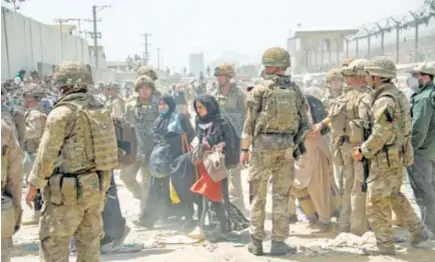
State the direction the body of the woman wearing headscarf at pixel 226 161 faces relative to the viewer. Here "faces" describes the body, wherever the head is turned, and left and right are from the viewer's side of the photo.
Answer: facing the viewer and to the left of the viewer

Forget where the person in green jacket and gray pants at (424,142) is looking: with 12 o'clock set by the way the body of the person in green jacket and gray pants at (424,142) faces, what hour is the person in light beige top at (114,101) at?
the person in light beige top at (114,101) is roughly at 1 o'clock from the person in green jacket and gray pants at (424,142).

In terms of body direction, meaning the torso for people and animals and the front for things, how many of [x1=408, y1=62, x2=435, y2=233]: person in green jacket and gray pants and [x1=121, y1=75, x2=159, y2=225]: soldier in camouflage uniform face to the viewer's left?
1

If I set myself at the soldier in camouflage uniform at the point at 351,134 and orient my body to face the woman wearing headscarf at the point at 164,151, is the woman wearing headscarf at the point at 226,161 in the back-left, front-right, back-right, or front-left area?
front-left

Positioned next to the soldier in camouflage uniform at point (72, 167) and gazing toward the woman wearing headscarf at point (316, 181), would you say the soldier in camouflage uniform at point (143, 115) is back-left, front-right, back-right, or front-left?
front-left

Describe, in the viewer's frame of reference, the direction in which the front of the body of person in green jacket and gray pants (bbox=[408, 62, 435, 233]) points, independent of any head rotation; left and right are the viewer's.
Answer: facing to the left of the viewer

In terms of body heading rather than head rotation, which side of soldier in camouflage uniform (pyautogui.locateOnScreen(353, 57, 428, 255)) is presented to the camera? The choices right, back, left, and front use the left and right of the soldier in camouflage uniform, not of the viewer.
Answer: left

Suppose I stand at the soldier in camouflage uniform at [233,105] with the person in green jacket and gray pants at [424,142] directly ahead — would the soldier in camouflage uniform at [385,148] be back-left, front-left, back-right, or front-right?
front-right

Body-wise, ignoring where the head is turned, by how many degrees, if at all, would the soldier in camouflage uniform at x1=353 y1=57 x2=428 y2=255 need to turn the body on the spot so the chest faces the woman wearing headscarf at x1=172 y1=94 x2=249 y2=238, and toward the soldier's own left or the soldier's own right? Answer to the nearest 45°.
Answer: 0° — they already face them

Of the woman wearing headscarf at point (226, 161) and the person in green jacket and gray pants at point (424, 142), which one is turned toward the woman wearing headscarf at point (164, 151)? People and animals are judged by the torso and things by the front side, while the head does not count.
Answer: the person in green jacket and gray pants

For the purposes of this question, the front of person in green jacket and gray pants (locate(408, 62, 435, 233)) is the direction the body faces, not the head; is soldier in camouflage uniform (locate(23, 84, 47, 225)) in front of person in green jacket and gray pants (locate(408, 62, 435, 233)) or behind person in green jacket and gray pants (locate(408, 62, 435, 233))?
in front

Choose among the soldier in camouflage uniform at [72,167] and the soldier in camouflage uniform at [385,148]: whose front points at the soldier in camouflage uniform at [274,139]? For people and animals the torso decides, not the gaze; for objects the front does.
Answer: the soldier in camouflage uniform at [385,148]

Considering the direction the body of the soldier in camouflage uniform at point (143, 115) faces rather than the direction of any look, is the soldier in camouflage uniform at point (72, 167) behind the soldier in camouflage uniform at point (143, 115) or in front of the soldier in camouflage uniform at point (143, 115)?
in front

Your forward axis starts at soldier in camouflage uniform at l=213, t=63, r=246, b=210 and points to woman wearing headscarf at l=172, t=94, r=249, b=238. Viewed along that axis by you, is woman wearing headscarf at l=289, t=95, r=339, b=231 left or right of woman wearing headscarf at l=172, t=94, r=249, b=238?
left

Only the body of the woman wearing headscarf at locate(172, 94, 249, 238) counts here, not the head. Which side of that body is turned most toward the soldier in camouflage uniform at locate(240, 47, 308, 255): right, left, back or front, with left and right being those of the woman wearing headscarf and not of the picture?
left

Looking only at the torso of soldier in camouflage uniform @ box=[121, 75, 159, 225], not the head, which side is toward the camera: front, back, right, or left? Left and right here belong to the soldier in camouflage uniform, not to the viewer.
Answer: front

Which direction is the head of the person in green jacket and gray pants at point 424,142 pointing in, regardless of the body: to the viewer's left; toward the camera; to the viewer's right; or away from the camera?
to the viewer's left

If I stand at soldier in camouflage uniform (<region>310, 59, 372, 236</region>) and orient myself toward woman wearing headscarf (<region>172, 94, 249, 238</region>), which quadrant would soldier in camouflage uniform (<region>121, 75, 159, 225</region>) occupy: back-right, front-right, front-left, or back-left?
front-right
